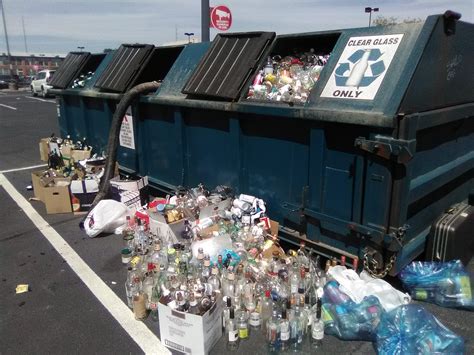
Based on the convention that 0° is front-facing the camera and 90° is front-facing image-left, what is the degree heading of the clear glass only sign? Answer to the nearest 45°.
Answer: approximately 45°

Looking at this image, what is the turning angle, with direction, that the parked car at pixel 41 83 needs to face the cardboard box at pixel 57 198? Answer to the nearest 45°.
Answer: approximately 45° to its left

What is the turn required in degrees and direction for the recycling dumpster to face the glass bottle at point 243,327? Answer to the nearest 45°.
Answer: approximately 45° to its left

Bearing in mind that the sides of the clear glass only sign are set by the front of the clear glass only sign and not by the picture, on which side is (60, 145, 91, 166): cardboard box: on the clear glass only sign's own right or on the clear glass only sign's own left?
on the clear glass only sign's own right

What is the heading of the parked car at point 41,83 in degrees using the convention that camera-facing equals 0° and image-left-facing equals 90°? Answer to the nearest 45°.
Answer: approximately 45°

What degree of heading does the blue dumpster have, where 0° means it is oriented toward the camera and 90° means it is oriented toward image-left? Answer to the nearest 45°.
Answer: approximately 45°

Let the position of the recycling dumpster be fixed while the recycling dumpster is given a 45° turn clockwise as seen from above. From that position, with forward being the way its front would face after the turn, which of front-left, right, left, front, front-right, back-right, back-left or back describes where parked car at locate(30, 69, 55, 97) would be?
right

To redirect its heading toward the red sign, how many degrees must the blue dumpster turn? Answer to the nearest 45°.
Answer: approximately 135° to its right

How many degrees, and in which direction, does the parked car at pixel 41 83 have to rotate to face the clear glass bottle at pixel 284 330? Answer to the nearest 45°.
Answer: approximately 45° to its left

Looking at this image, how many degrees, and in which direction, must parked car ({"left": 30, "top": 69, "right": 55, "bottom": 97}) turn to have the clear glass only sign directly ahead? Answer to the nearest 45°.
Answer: approximately 135° to its left
